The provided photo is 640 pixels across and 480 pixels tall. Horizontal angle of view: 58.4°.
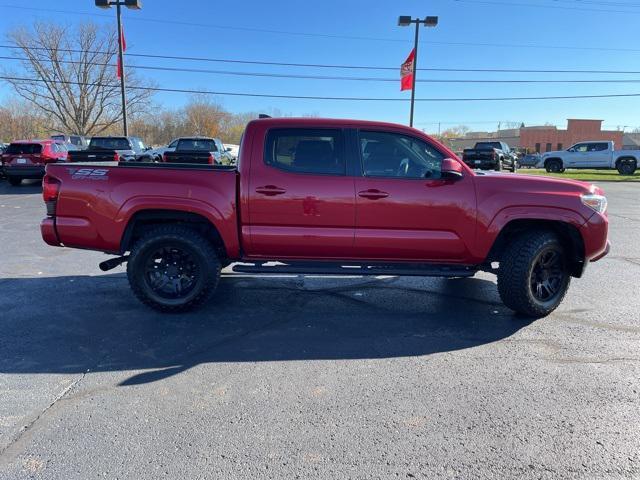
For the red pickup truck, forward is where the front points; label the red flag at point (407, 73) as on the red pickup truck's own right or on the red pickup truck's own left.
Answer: on the red pickup truck's own left

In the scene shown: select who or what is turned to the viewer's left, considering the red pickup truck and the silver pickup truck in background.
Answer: the silver pickup truck in background

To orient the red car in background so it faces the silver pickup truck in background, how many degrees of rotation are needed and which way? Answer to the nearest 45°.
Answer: approximately 45° to its right

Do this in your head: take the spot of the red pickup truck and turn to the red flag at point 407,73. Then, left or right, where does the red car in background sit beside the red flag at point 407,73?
left

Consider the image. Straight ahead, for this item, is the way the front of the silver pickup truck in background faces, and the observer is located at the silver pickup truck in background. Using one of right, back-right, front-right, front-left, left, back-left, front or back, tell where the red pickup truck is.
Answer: left

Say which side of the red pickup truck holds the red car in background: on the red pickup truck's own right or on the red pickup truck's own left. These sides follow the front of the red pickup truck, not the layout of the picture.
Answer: on the red pickup truck's own left

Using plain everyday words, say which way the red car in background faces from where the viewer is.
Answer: facing away from the viewer and to the right of the viewer

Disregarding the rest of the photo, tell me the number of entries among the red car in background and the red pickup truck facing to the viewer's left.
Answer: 0

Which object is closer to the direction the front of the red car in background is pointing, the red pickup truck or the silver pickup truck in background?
the silver pickup truck in background

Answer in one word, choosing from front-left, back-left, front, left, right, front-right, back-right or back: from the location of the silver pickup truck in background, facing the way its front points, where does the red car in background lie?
front-left

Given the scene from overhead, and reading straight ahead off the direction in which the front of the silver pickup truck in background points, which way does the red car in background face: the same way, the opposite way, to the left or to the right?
to the right

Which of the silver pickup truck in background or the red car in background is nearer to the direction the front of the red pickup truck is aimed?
the silver pickup truck in background

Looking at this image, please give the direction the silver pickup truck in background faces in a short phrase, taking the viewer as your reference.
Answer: facing to the left of the viewer

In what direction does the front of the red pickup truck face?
to the viewer's right

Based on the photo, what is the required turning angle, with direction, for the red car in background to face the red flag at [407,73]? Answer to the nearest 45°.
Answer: approximately 45° to its right

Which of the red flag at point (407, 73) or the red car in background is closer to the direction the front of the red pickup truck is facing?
the red flag

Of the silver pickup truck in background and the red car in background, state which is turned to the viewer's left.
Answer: the silver pickup truck in background
